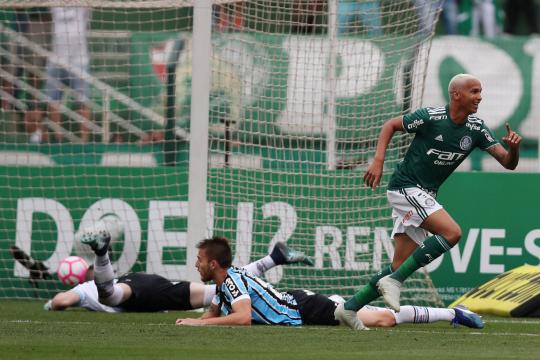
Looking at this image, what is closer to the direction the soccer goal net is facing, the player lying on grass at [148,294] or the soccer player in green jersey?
the player lying on grass

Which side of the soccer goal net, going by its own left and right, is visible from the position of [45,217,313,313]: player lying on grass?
front

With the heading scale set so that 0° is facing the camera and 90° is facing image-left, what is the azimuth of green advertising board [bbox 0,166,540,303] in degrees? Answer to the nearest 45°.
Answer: approximately 0°

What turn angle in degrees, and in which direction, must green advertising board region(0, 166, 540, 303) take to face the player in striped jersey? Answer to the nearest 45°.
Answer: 0° — it already faces them

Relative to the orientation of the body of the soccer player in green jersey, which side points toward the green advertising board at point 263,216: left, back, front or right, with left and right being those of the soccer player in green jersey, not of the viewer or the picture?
back

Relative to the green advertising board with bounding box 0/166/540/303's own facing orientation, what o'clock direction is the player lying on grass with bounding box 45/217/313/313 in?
The player lying on grass is roughly at 1 o'clock from the green advertising board.

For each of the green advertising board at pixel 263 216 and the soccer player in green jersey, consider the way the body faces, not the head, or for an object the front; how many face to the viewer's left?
0

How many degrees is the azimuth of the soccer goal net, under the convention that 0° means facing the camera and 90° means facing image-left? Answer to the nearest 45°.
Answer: approximately 45°

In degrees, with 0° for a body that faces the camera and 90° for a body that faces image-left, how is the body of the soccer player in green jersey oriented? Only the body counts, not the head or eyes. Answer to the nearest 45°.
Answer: approximately 315°

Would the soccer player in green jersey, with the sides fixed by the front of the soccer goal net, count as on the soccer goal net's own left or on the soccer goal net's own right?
on the soccer goal net's own left

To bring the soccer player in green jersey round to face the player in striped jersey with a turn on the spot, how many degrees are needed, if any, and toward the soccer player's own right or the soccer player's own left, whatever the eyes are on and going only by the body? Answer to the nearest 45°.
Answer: approximately 135° to the soccer player's own right
